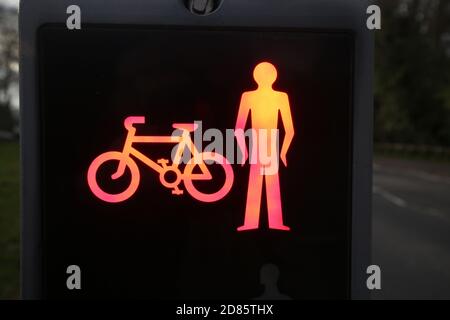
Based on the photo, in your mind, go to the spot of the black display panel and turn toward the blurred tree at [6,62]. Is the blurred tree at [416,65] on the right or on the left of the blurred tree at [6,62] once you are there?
right

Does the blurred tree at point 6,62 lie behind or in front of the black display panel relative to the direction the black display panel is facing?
behind

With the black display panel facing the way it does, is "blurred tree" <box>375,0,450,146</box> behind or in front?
behind

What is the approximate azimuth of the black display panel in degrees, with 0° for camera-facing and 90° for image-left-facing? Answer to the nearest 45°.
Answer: approximately 0°
